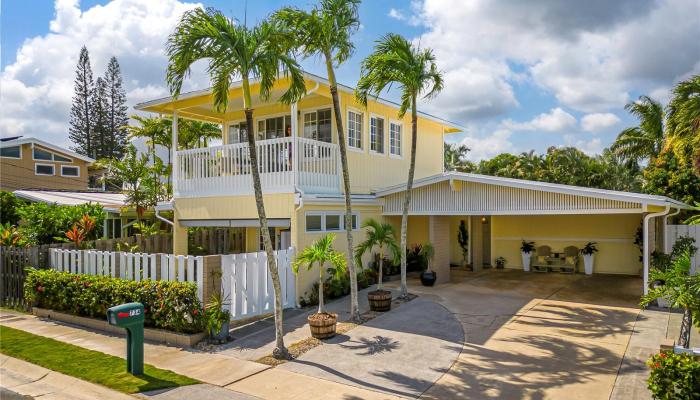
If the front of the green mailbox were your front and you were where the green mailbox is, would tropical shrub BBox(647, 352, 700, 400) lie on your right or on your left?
on your left

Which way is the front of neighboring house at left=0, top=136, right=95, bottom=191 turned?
toward the camera

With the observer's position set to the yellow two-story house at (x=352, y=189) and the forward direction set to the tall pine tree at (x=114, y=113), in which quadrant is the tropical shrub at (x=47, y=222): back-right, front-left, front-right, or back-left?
front-left

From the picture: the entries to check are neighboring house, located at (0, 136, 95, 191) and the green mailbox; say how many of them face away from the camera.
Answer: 0

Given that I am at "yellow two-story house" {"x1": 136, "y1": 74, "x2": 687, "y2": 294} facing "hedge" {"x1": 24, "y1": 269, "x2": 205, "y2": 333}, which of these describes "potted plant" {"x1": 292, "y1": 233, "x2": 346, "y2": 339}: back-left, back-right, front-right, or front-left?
front-left

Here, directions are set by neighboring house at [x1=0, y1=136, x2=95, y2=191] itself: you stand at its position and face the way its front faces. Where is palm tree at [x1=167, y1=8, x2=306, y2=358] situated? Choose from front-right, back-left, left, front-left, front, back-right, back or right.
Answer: front

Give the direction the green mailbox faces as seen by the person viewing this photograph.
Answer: facing the viewer and to the left of the viewer

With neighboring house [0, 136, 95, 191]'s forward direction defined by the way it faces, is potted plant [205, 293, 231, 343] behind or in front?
in front

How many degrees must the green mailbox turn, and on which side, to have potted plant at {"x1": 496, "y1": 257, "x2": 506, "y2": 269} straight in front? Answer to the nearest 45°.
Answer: approximately 180°

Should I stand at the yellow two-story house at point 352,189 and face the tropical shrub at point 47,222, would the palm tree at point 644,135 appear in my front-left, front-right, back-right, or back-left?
back-right

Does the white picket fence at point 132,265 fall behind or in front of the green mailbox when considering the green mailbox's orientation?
behind

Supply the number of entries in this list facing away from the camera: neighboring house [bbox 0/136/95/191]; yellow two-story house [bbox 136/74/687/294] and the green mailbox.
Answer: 0

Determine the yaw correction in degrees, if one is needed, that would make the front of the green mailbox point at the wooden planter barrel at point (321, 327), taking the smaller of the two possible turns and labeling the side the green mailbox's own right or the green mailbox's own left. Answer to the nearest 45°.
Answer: approximately 135° to the green mailbox's own left
